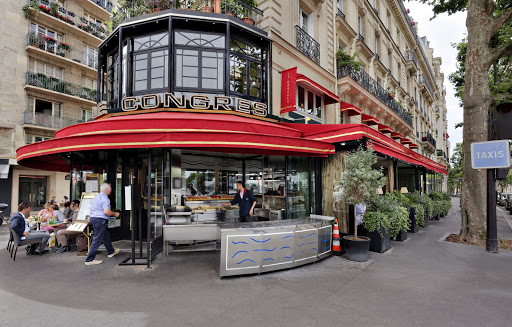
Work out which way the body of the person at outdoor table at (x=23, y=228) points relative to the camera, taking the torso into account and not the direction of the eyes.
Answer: to the viewer's right

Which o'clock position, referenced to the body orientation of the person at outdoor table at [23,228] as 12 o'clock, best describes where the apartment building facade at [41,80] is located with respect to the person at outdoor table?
The apartment building facade is roughly at 9 o'clock from the person at outdoor table.

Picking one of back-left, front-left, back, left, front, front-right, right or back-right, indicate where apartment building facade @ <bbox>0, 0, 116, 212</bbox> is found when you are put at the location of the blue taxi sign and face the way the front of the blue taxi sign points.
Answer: right

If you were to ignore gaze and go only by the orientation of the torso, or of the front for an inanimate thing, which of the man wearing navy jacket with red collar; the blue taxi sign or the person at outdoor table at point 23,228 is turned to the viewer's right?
the person at outdoor table

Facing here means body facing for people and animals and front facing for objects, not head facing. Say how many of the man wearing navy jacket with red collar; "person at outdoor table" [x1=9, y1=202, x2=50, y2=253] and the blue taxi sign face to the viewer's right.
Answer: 1

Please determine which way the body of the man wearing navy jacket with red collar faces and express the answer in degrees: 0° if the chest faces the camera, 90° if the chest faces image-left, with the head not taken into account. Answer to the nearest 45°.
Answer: approximately 45°

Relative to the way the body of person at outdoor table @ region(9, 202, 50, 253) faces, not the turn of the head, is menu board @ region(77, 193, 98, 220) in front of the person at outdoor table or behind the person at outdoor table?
in front

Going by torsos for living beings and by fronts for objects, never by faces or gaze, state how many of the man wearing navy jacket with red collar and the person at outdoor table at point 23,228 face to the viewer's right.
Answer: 1

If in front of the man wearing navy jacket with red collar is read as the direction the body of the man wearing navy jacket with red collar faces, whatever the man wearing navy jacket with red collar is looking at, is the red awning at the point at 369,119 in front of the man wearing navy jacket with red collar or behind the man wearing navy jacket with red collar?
behind

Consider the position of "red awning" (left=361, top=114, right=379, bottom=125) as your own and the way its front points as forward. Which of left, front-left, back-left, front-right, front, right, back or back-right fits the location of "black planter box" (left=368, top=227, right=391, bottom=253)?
front-right

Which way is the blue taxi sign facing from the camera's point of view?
toward the camera

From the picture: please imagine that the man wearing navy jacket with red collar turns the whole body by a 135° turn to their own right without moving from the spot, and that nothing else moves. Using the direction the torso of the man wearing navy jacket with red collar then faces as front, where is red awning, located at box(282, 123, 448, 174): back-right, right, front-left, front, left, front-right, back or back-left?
right

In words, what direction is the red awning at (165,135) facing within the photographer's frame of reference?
facing the viewer
